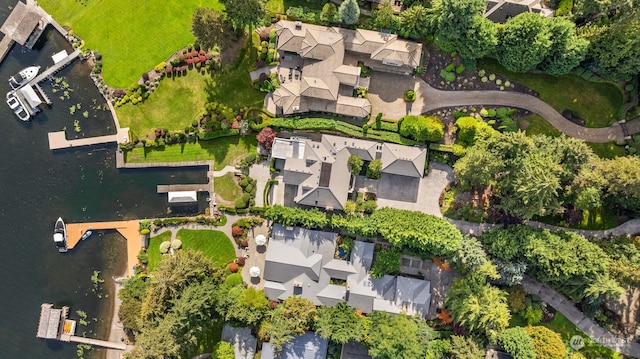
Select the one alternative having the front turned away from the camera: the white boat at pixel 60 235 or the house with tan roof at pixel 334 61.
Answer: the white boat

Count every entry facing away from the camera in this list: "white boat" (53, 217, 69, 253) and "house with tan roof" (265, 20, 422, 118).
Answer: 1

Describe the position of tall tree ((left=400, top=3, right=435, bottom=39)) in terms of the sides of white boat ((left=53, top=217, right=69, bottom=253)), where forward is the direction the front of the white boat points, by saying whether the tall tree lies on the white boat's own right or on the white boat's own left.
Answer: on the white boat's own right

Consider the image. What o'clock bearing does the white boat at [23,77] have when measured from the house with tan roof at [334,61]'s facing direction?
The white boat is roughly at 6 o'clock from the house with tan roof.

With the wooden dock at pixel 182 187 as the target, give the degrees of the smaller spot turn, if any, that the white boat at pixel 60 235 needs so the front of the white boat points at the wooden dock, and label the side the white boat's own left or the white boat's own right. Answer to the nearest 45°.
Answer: approximately 135° to the white boat's own right

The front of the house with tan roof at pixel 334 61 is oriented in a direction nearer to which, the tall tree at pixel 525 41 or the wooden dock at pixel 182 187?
the tall tree

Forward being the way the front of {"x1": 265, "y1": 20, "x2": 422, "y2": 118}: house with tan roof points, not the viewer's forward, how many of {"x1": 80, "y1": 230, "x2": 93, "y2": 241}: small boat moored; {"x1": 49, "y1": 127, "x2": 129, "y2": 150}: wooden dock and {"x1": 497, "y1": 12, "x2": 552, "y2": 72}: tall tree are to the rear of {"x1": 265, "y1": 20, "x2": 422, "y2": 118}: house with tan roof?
2

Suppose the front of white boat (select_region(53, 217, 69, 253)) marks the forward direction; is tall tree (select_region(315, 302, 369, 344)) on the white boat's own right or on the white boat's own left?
on the white boat's own right

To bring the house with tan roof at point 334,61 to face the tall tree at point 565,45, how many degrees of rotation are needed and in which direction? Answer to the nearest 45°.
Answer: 0° — it already faces it

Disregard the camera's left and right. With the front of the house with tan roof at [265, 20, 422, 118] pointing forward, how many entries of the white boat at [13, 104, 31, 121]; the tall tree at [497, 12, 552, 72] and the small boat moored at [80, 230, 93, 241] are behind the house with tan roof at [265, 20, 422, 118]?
2

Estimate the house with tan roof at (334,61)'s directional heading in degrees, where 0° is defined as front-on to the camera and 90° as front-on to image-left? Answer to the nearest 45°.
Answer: approximately 270°

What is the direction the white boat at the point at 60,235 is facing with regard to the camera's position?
facing away from the viewer
